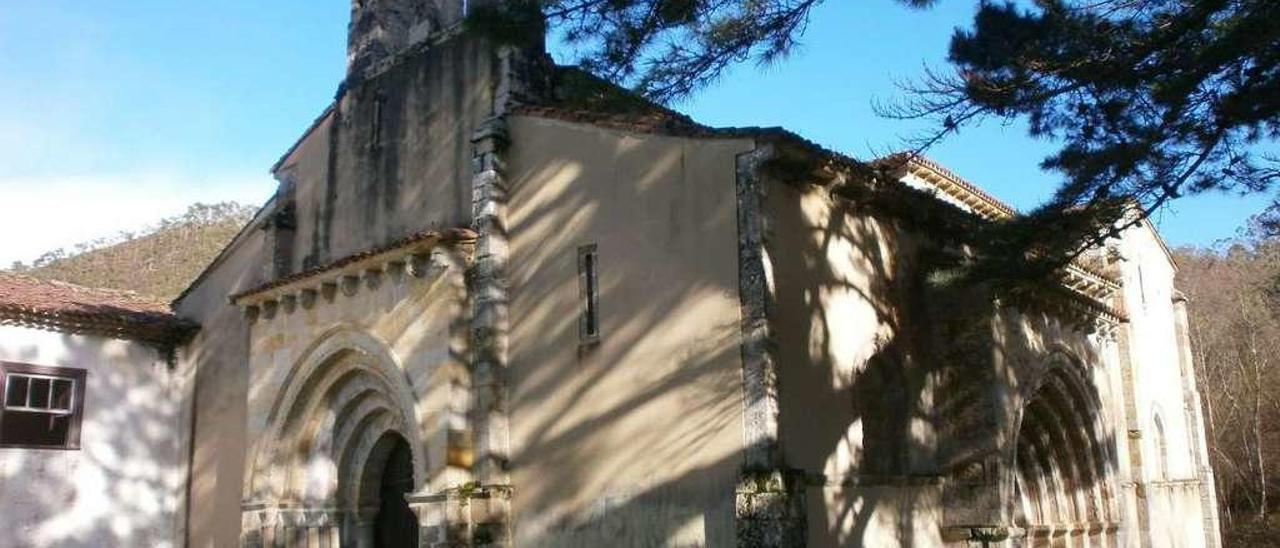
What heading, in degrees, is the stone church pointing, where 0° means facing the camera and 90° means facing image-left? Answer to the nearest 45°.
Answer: approximately 45°
